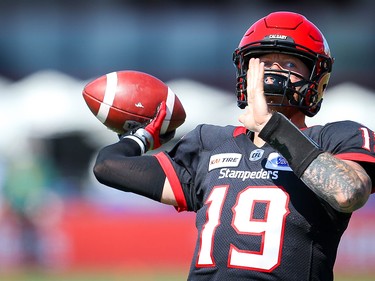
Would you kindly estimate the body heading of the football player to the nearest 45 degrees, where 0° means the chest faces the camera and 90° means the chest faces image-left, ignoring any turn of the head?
approximately 0°
